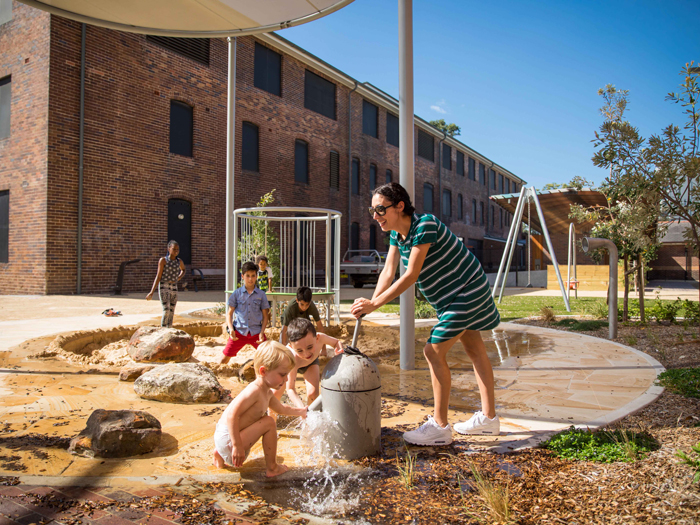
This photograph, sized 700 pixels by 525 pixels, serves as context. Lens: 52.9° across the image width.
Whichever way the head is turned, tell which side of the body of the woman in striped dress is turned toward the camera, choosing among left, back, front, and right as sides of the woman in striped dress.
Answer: left

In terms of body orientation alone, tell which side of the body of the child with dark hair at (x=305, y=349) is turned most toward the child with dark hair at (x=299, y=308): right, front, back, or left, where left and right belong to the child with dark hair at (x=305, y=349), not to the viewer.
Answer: back

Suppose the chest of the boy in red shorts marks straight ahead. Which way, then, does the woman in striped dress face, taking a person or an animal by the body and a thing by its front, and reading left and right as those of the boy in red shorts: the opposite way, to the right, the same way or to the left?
to the right

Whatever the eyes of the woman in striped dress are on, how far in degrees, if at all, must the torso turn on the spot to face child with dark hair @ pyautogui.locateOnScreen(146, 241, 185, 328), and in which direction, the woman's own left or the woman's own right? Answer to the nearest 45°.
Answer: approximately 45° to the woman's own right

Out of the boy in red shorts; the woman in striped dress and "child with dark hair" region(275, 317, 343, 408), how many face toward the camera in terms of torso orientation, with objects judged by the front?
2

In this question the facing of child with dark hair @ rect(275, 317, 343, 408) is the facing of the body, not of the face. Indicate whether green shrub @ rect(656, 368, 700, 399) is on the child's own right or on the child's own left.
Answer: on the child's own left
